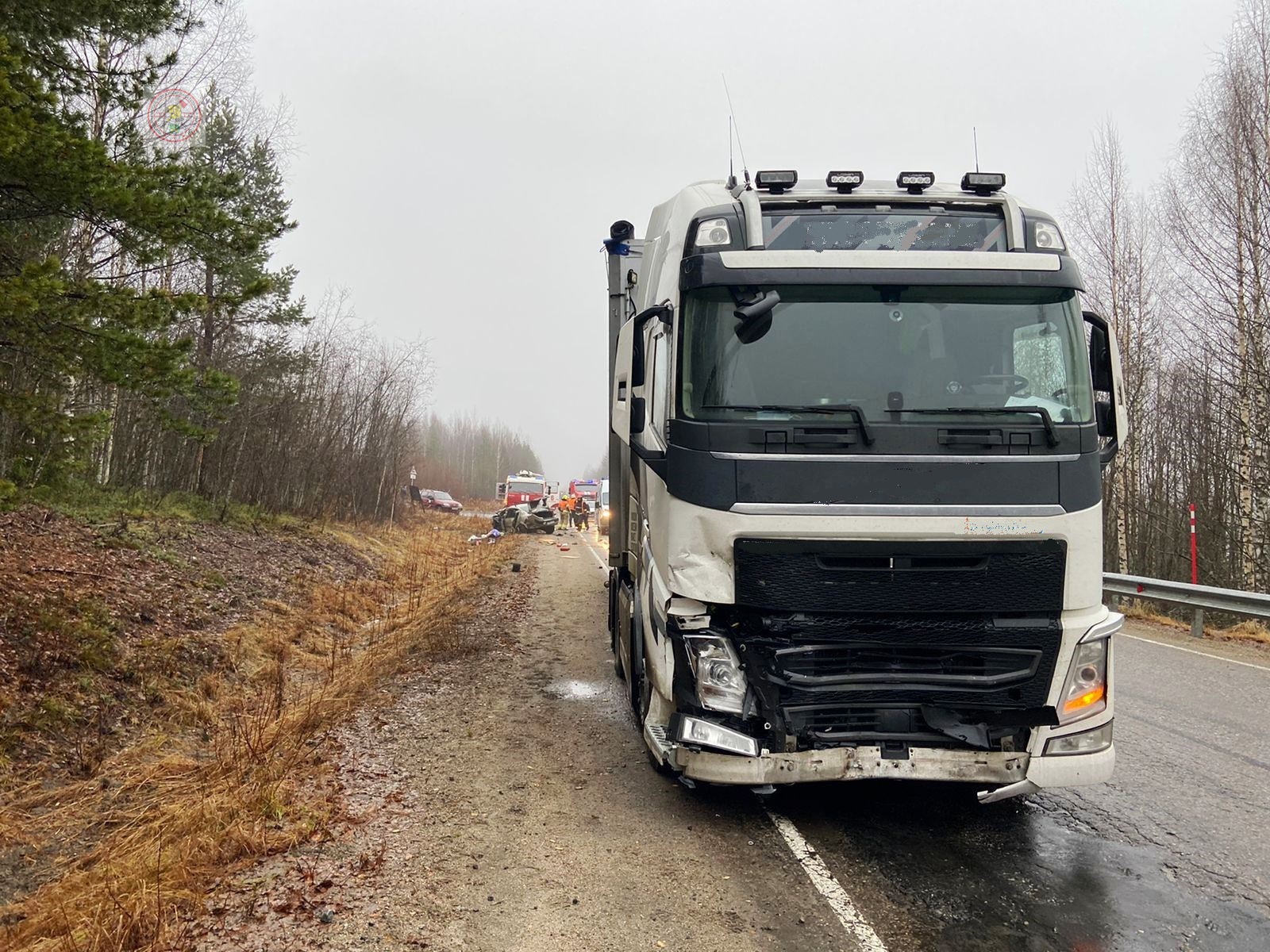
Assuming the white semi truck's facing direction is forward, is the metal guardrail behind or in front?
behind

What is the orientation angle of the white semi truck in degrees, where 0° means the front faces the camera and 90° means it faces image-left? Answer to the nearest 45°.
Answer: approximately 0°

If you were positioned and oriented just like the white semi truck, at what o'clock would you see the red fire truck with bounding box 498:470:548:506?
The red fire truck is roughly at 5 o'clock from the white semi truck.
